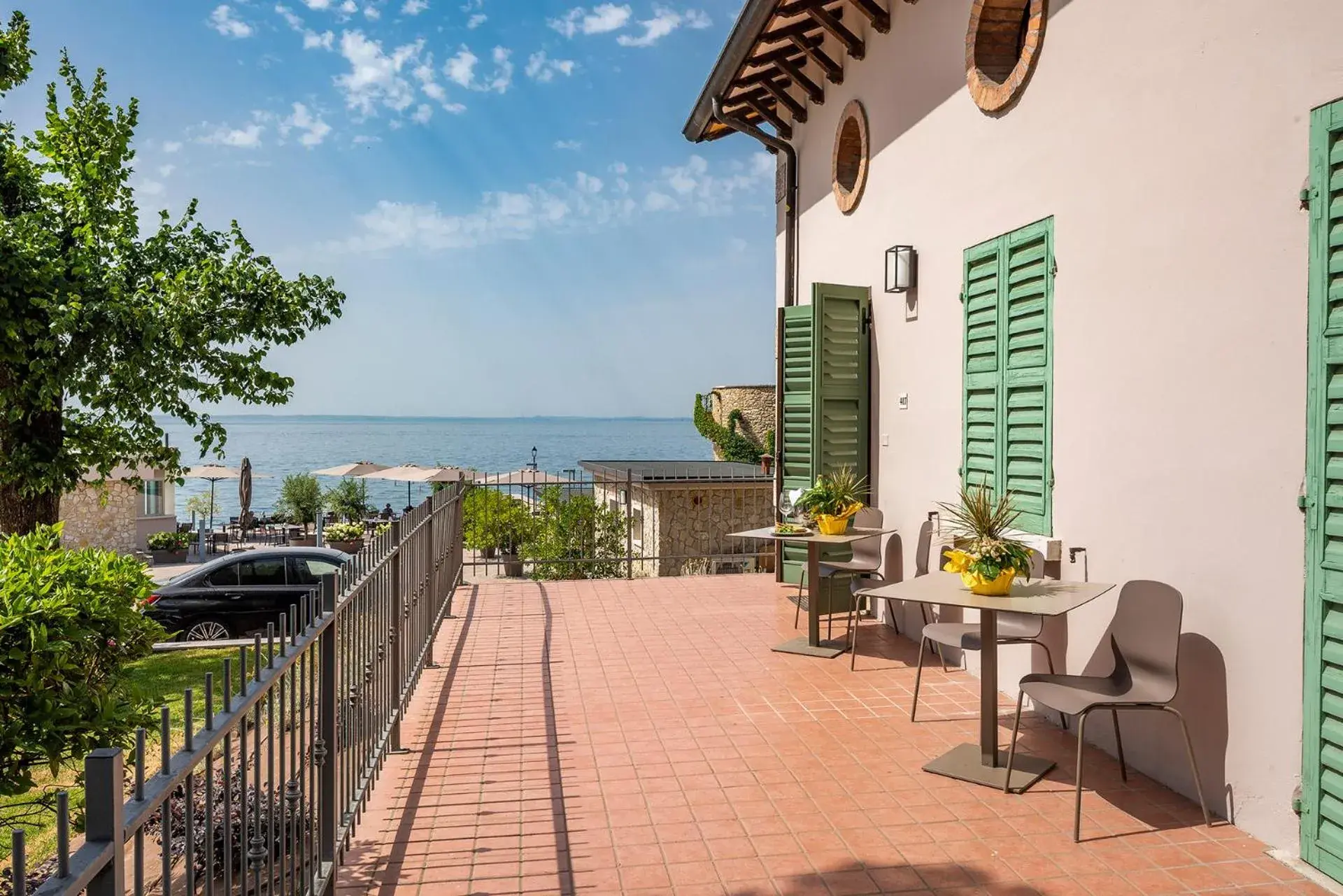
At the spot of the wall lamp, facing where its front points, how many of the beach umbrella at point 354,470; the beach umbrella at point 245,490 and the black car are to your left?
0

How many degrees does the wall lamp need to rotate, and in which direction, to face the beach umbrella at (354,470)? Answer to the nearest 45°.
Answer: approximately 90° to its right

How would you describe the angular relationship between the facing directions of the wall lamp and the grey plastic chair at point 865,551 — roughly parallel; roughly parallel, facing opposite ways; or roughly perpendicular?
roughly parallel

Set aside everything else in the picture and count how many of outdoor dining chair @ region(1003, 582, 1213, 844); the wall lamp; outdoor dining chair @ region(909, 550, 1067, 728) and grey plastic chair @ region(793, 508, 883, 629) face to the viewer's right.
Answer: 0

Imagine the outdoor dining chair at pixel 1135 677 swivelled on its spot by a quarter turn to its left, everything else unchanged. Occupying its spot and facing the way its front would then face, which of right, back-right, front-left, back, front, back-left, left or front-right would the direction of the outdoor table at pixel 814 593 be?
back

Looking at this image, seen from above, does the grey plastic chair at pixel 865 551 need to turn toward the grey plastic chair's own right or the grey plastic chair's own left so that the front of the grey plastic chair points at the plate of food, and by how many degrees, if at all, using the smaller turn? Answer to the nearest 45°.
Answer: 0° — it already faces it

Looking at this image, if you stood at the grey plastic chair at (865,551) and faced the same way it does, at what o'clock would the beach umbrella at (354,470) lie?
The beach umbrella is roughly at 3 o'clock from the grey plastic chair.

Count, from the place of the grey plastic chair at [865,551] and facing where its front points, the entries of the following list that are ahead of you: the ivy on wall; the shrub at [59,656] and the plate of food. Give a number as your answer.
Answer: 2

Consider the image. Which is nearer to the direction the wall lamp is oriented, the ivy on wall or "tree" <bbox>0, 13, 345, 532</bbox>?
the tree

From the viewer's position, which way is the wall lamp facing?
facing the viewer and to the left of the viewer

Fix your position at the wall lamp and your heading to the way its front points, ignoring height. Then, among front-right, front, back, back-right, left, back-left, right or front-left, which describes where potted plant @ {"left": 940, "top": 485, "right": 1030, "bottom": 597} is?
front-left

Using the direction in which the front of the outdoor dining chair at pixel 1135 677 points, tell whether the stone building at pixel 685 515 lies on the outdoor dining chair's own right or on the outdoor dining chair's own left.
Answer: on the outdoor dining chair's own right

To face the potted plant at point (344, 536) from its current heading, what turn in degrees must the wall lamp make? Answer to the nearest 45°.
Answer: approximately 90° to its right
